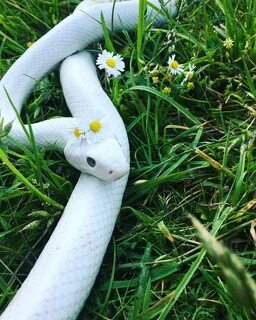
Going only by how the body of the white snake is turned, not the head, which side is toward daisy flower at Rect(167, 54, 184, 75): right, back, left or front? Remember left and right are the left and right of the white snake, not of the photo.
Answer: left

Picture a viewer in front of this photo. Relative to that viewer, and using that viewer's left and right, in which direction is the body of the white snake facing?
facing the viewer and to the right of the viewer
